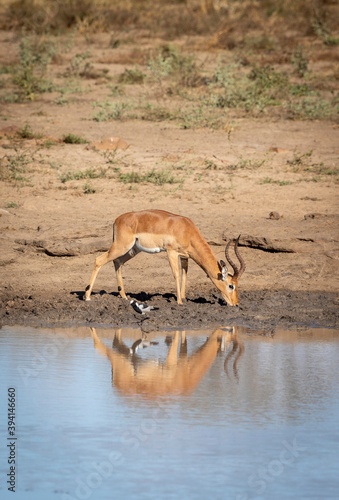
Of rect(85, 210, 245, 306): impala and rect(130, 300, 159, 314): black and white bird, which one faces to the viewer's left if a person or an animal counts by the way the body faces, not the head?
the black and white bird

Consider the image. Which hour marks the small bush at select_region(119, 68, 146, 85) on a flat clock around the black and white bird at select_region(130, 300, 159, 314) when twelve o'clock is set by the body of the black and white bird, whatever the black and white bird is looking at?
The small bush is roughly at 3 o'clock from the black and white bird.

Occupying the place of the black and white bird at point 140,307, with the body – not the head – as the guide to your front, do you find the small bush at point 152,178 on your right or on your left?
on your right

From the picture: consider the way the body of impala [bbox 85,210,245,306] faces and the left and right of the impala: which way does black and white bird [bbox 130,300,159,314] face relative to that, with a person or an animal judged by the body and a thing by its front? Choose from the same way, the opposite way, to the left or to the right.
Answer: the opposite way

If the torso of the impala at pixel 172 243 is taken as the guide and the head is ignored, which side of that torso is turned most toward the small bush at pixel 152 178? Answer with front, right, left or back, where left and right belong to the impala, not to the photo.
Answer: left

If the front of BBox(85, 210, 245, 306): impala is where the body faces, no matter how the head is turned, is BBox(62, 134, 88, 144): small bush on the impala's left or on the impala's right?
on the impala's left

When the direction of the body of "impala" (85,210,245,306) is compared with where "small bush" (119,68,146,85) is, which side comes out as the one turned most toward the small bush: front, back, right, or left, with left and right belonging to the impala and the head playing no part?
left

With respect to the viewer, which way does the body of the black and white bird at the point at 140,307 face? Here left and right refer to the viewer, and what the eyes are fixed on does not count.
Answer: facing to the left of the viewer

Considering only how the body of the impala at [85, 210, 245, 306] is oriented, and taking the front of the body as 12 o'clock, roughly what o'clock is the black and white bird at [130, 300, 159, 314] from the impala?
The black and white bird is roughly at 4 o'clock from the impala.

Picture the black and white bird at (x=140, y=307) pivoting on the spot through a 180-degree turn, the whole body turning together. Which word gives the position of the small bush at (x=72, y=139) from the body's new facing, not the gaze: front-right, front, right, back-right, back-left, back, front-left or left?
left

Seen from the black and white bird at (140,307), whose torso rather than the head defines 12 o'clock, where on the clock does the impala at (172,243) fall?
The impala is roughly at 4 o'clock from the black and white bird.

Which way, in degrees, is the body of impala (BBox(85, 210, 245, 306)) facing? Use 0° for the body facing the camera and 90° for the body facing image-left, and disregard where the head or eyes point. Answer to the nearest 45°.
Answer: approximately 270°
